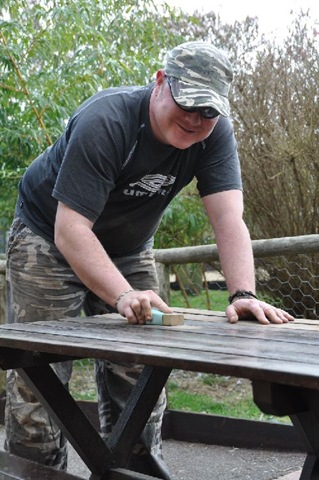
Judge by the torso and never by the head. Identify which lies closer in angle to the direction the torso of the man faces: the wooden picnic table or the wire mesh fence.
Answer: the wooden picnic table

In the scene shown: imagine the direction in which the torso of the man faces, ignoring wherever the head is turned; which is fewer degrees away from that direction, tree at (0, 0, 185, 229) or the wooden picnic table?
the wooden picnic table

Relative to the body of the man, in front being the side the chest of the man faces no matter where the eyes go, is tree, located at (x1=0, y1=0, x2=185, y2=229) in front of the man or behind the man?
behind

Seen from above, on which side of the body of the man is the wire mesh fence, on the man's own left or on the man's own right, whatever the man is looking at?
on the man's own left

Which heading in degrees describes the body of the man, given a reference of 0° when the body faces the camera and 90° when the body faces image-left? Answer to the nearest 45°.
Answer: approximately 315°
